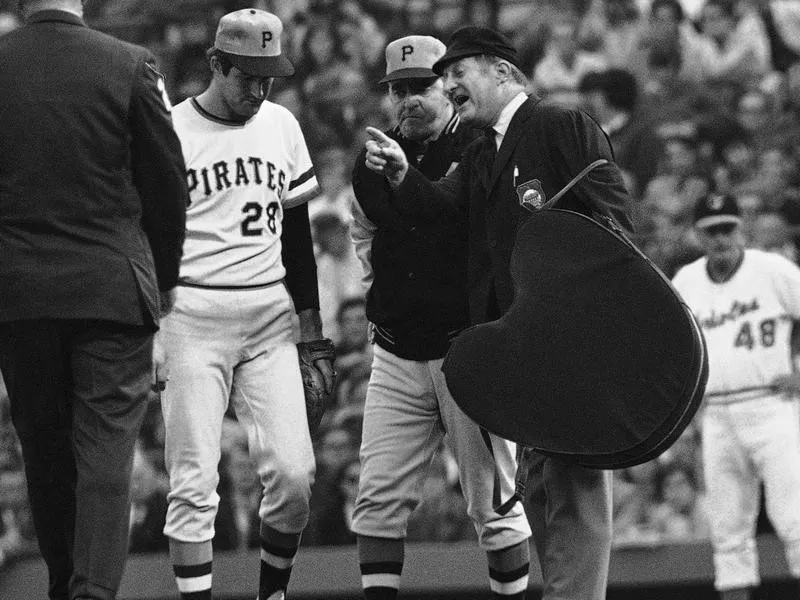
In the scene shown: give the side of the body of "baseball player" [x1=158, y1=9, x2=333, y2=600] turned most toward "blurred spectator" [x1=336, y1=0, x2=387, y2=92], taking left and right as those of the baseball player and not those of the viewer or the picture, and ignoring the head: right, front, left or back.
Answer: back

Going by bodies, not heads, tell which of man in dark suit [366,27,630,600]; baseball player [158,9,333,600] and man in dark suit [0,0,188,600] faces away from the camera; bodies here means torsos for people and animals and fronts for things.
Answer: man in dark suit [0,0,188,600]

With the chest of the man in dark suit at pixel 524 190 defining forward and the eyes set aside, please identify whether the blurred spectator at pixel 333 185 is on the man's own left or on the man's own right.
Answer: on the man's own right

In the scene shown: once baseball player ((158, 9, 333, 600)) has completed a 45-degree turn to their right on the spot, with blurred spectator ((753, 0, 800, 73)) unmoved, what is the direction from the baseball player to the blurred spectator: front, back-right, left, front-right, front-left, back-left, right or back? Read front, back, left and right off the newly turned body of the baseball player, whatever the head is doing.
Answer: back

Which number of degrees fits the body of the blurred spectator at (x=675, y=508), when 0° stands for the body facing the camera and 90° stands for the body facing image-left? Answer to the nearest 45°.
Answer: approximately 0°

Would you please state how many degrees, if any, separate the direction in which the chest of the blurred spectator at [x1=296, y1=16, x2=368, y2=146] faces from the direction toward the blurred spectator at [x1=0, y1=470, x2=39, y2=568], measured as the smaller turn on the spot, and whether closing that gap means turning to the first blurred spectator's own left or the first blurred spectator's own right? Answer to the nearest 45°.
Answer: approximately 45° to the first blurred spectator's own right

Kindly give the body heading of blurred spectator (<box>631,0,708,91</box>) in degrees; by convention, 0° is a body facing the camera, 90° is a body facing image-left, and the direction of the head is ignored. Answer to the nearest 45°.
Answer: approximately 0°

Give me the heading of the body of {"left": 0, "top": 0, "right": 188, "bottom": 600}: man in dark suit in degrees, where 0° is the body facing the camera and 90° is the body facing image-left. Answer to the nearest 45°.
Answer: approximately 180°

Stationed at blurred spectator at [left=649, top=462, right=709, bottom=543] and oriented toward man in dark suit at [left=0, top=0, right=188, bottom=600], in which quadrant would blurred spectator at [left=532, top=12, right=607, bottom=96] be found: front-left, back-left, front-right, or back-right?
back-right

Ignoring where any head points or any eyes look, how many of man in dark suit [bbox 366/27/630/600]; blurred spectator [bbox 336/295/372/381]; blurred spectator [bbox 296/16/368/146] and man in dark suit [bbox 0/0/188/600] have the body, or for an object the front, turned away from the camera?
1

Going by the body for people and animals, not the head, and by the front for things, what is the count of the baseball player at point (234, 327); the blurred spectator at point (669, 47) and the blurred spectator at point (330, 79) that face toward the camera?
3
